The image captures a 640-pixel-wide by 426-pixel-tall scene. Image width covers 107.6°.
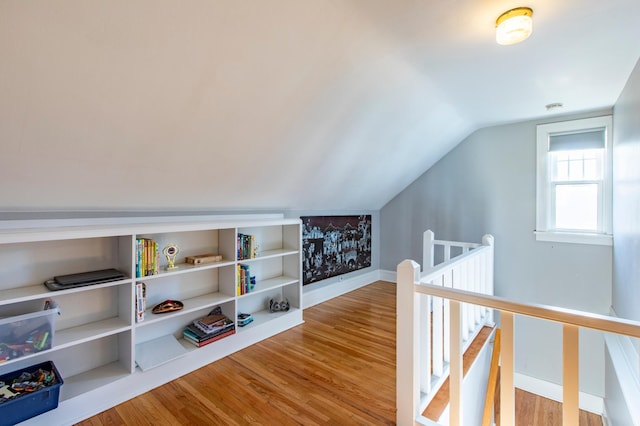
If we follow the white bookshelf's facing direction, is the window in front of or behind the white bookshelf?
in front

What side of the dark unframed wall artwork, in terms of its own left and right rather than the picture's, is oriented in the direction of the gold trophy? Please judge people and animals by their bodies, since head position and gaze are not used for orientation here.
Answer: right

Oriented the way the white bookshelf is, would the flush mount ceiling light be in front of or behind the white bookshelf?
in front

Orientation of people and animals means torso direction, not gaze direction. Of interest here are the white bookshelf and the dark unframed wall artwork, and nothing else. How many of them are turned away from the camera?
0

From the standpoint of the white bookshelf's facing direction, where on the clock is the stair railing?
The stair railing is roughly at 12 o'clock from the white bookshelf.

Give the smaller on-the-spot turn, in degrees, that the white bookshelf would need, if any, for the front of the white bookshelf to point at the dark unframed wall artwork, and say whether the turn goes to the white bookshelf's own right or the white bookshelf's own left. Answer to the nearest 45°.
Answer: approximately 45° to the white bookshelf's own left

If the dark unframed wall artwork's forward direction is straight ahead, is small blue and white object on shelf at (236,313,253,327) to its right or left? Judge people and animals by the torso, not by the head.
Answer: on its right

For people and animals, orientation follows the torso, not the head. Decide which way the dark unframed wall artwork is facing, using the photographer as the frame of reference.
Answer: facing the viewer and to the right of the viewer

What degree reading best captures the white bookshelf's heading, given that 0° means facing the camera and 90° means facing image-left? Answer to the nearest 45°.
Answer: approximately 315°

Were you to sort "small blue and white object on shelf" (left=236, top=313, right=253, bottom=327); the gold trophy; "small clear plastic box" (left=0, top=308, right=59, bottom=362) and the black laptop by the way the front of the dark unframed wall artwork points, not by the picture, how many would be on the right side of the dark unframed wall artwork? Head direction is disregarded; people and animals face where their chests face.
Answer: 4

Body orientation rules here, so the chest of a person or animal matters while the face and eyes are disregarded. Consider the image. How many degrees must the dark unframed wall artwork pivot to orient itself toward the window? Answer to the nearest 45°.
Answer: approximately 45° to its left

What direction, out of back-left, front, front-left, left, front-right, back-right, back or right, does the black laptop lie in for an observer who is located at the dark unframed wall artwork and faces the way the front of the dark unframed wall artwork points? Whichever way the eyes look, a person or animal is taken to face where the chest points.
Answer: right

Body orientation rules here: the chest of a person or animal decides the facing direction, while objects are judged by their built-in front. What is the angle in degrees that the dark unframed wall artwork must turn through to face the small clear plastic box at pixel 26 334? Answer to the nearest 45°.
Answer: approximately 90° to its right
